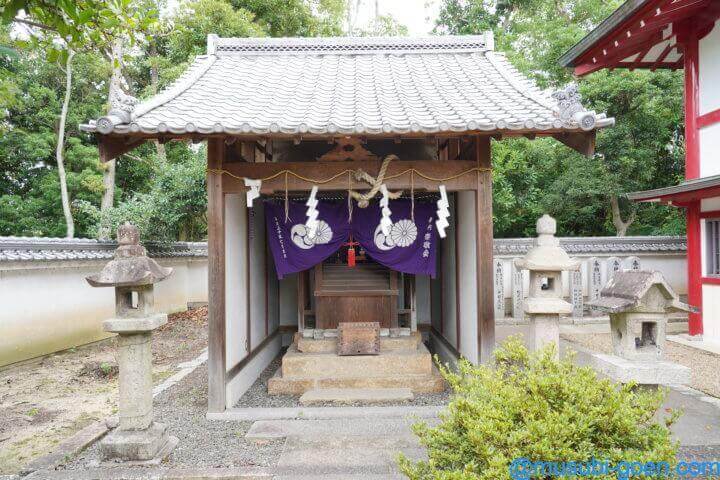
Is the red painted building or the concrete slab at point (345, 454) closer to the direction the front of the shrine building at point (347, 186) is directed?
the concrete slab

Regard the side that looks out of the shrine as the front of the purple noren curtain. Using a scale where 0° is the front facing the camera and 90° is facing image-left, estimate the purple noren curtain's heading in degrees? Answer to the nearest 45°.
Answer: approximately 0°

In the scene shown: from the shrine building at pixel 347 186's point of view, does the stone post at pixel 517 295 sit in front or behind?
behind

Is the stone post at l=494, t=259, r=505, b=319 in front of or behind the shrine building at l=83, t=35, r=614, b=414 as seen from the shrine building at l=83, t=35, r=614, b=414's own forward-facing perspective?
behind

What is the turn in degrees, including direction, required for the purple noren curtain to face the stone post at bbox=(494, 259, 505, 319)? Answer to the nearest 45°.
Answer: approximately 135° to its left

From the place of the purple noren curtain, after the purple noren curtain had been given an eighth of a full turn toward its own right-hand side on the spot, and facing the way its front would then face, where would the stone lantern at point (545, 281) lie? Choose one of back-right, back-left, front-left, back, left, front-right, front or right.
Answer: left

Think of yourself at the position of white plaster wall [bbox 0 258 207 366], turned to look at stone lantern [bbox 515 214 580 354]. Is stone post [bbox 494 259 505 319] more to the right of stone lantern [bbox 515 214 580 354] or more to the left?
left

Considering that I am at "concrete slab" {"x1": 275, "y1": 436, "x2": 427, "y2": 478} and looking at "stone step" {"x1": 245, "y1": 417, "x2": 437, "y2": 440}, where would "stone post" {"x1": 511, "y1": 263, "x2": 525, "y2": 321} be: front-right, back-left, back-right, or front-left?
front-right

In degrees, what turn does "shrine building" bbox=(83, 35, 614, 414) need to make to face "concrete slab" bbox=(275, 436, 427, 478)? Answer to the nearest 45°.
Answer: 0° — it already faces it

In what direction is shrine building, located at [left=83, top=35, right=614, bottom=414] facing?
toward the camera

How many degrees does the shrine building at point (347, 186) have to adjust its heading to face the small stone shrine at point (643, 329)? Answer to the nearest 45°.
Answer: approximately 45° to its left

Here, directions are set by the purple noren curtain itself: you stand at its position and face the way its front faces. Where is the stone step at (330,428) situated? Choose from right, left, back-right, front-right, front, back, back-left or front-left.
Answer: front

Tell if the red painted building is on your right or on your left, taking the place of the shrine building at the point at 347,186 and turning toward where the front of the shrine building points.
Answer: on your left
